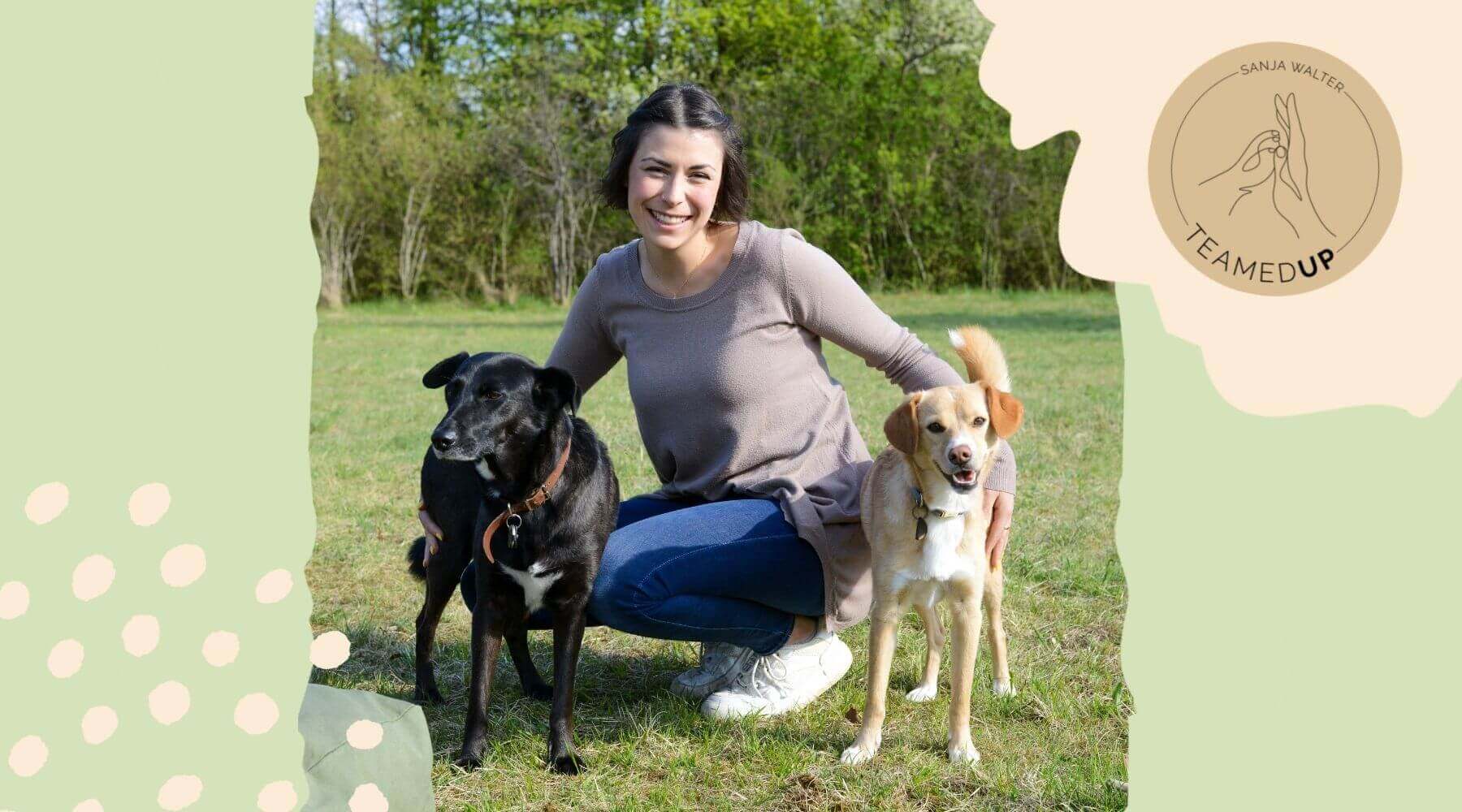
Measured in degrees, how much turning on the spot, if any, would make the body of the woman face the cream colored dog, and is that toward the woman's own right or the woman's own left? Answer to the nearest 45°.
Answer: approximately 90° to the woman's own left

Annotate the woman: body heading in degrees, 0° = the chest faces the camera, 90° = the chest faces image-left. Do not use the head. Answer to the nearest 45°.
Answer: approximately 45°

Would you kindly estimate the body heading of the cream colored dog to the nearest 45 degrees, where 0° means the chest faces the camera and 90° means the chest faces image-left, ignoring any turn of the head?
approximately 0°

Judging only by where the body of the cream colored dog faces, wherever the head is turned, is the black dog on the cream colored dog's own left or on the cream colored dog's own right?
on the cream colored dog's own right

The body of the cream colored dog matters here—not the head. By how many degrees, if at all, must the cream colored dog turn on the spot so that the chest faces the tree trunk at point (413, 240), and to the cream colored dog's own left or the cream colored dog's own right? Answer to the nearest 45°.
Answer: approximately 135° to the cream colored dog's own right

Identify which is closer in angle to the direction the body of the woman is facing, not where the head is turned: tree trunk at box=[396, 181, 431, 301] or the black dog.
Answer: the black dog

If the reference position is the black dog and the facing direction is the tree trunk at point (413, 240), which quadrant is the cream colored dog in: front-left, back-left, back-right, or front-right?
back-right

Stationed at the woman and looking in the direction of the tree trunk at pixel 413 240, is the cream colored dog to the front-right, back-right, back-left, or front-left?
back-right
